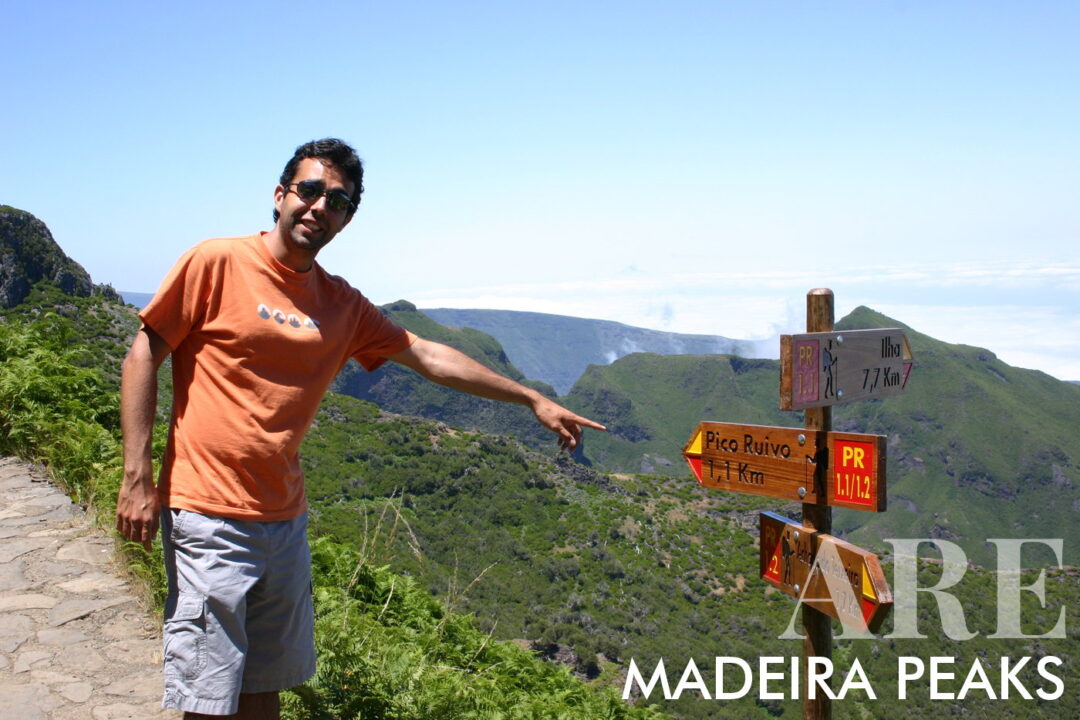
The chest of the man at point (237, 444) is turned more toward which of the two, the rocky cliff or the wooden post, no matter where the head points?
the wooden post

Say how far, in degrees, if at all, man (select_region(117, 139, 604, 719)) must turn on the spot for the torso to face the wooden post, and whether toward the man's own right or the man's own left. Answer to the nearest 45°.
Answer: approximately 90° to the man's own left

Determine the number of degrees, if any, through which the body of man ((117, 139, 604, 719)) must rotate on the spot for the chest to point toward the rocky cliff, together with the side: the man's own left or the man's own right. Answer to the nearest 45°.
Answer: approximately 135° to the man's own left

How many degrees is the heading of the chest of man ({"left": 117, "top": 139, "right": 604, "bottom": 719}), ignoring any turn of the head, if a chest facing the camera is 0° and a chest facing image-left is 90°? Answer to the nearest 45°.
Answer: approximately 315°

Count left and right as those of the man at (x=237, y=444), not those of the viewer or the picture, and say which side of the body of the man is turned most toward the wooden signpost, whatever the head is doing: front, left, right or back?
left
